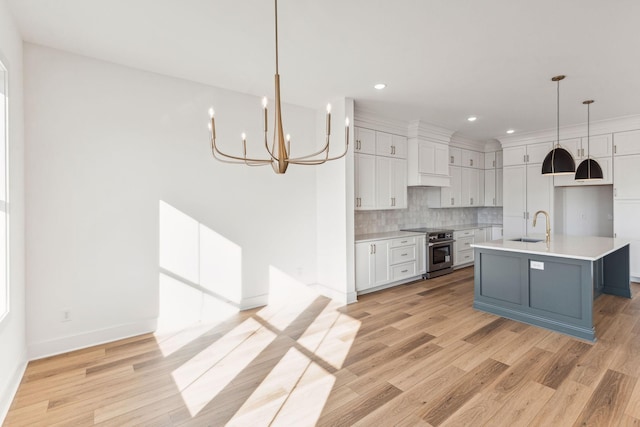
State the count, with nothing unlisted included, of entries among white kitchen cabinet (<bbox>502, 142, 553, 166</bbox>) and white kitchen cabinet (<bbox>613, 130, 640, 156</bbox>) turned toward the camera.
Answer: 2

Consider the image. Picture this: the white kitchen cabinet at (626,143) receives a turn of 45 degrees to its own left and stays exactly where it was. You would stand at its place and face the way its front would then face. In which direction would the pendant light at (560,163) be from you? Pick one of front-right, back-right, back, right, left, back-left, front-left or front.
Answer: front-right

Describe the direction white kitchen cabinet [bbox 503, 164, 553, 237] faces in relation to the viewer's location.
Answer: facing the viewer

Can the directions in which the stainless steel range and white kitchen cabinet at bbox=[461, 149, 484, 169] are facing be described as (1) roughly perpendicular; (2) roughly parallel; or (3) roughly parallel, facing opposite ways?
roughly parallel

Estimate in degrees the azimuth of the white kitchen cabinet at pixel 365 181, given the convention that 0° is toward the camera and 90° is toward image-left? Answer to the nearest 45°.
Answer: approximately 315°

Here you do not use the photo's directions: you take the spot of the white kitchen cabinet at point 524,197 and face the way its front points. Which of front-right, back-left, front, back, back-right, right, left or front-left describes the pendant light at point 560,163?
front

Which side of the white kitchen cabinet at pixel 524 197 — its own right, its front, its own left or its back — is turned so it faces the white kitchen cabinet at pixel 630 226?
left

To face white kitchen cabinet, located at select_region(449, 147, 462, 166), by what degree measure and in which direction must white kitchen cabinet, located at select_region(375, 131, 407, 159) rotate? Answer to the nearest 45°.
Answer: approximately 90° to its left

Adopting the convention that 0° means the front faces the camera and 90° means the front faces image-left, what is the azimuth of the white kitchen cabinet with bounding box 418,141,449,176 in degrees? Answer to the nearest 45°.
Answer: approximately 315°

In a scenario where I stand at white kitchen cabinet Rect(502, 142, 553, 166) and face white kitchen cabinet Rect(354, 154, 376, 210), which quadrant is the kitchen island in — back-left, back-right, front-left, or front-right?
front-left

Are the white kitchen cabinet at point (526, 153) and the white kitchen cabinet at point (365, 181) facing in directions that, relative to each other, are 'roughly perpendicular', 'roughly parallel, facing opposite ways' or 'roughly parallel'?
roughly perpendicular

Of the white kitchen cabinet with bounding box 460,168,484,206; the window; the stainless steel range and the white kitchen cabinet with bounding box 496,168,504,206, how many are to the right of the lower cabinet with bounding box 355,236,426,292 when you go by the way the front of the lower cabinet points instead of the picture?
1

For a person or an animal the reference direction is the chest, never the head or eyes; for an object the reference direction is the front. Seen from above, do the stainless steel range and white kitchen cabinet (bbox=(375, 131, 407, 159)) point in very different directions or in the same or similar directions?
same or similar directions

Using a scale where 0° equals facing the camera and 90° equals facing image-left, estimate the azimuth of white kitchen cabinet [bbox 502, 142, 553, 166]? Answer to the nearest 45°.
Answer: approximately 0°

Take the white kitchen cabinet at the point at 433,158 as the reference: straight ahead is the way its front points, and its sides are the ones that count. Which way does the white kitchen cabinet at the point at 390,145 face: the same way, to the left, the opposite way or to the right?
the same way

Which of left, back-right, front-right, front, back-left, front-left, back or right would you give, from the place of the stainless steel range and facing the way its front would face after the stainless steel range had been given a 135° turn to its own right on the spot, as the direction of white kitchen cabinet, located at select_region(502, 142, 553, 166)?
back-right
